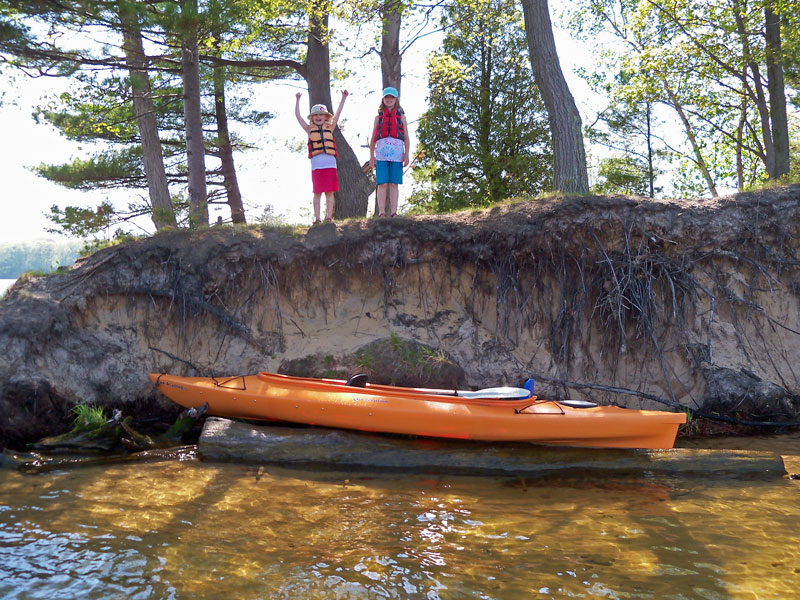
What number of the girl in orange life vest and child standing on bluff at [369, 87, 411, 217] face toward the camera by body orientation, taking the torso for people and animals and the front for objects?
2

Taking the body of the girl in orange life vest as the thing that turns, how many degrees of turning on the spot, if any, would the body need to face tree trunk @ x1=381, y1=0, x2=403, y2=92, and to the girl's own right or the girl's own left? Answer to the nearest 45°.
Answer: approximately 180°

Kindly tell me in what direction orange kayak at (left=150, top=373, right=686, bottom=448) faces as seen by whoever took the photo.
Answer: facing to the left of the viewer

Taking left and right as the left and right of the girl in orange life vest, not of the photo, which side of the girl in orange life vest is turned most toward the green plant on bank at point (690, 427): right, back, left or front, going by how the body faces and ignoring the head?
left

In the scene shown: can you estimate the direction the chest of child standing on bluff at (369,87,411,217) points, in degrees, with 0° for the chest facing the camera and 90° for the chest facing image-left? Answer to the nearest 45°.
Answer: approximately 0°

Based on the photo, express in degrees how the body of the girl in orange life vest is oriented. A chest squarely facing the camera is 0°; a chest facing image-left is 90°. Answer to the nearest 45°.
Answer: approximately 0°

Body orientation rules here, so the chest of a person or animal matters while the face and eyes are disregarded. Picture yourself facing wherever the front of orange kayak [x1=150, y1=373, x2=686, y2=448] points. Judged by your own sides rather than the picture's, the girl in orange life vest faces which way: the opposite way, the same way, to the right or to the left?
to the left

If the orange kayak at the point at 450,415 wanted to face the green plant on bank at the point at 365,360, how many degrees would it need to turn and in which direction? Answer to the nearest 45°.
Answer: approximately 45° to its right
